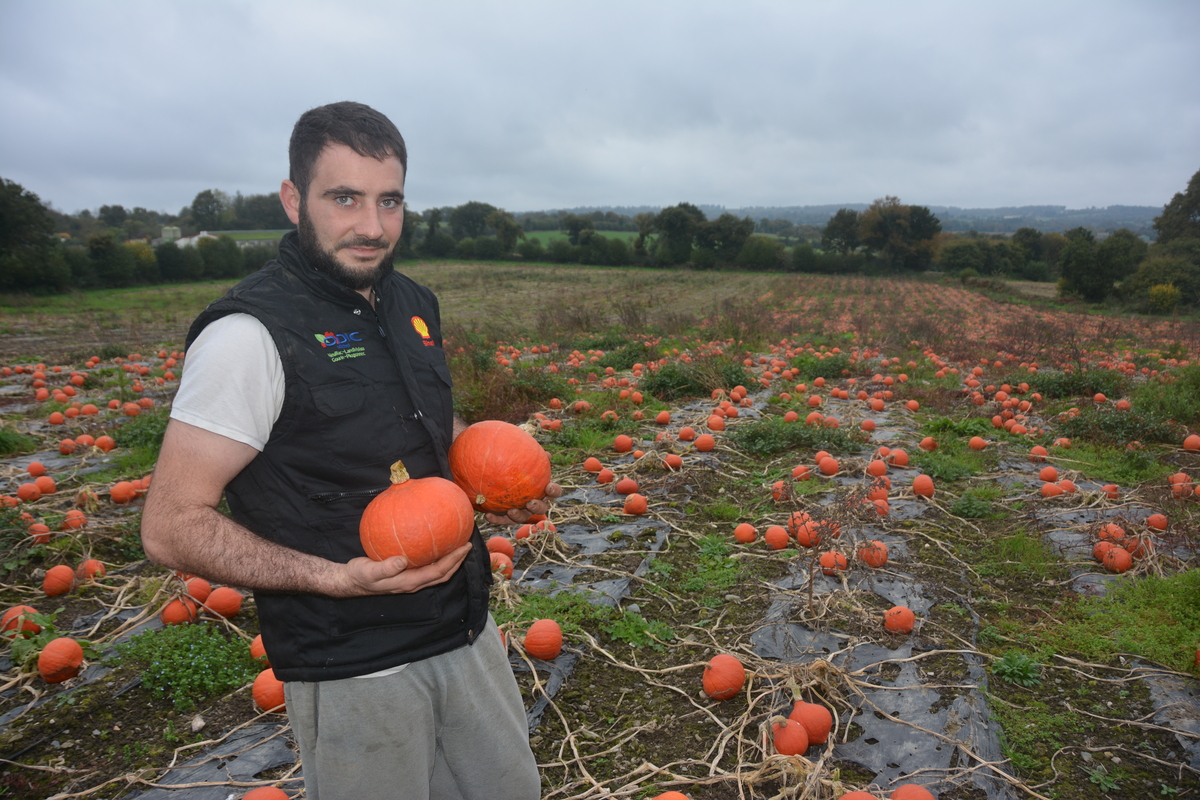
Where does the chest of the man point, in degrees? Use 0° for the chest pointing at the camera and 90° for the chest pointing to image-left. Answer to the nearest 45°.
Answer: approximately 315°

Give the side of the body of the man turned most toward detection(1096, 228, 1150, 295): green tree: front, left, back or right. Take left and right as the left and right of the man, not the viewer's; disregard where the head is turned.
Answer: left

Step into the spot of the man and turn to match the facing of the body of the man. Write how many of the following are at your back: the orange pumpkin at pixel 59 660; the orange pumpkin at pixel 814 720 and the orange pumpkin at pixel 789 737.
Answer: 1

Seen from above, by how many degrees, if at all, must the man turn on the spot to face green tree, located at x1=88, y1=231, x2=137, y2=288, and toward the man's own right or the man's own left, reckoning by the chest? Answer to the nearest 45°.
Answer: approximately 135° to the man's own left

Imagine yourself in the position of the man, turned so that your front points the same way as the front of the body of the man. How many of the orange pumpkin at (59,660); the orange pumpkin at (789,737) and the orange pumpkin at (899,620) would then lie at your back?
1

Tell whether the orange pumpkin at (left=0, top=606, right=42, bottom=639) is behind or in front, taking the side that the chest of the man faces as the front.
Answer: behind

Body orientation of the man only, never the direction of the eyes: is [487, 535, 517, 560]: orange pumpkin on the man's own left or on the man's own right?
on the man's own left

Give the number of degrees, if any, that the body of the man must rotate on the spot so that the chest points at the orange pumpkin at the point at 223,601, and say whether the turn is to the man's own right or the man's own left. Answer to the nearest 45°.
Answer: approximately 135° to the man's own left

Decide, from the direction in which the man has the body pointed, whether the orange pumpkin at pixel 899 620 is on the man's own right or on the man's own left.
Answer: on the man's own left
